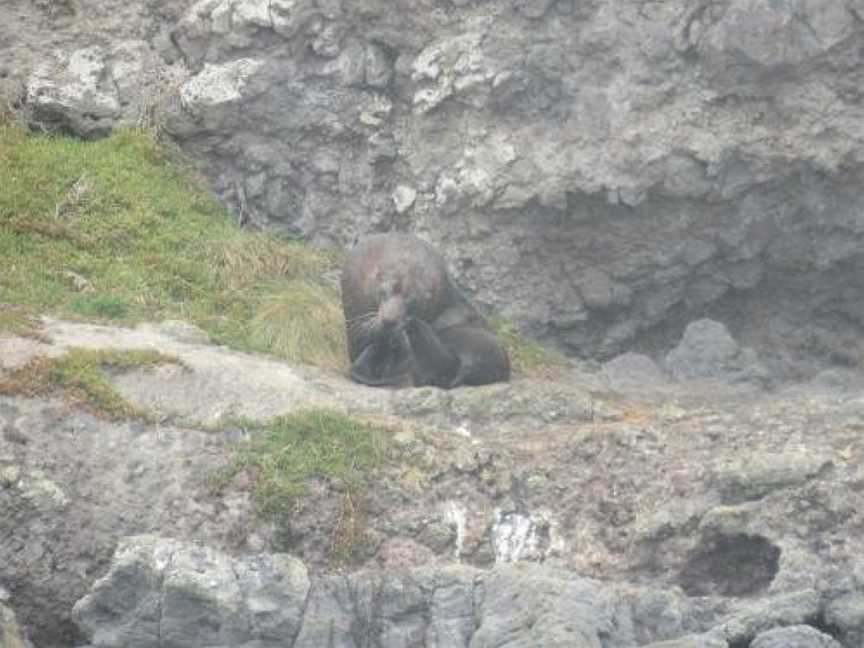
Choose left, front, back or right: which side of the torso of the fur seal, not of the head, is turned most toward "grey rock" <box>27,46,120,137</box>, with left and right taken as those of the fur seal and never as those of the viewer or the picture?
right

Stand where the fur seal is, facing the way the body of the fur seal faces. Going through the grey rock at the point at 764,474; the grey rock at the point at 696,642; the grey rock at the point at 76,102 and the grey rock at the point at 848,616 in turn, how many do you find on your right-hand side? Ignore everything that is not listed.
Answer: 1

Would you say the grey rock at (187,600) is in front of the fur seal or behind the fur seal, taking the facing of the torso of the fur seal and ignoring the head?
in front

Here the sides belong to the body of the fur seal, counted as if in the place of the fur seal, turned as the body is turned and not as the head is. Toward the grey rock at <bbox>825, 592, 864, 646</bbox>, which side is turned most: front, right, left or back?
left

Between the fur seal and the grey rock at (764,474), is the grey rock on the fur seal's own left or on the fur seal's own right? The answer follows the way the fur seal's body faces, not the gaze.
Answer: on the fur seal's own left

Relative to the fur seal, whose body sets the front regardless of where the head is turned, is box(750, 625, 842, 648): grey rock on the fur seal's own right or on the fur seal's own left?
on the fur seal's own left

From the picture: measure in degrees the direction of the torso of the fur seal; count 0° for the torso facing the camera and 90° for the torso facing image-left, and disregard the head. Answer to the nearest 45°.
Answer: approximately 45°
